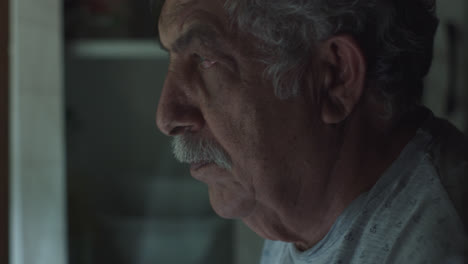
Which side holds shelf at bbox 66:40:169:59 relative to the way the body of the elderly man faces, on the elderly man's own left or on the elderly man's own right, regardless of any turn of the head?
on the elderly man's own right

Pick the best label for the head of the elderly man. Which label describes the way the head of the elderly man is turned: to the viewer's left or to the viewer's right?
to the viewer's left

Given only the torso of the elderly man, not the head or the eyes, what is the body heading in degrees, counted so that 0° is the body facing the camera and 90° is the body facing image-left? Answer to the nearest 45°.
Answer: approximately 90°
